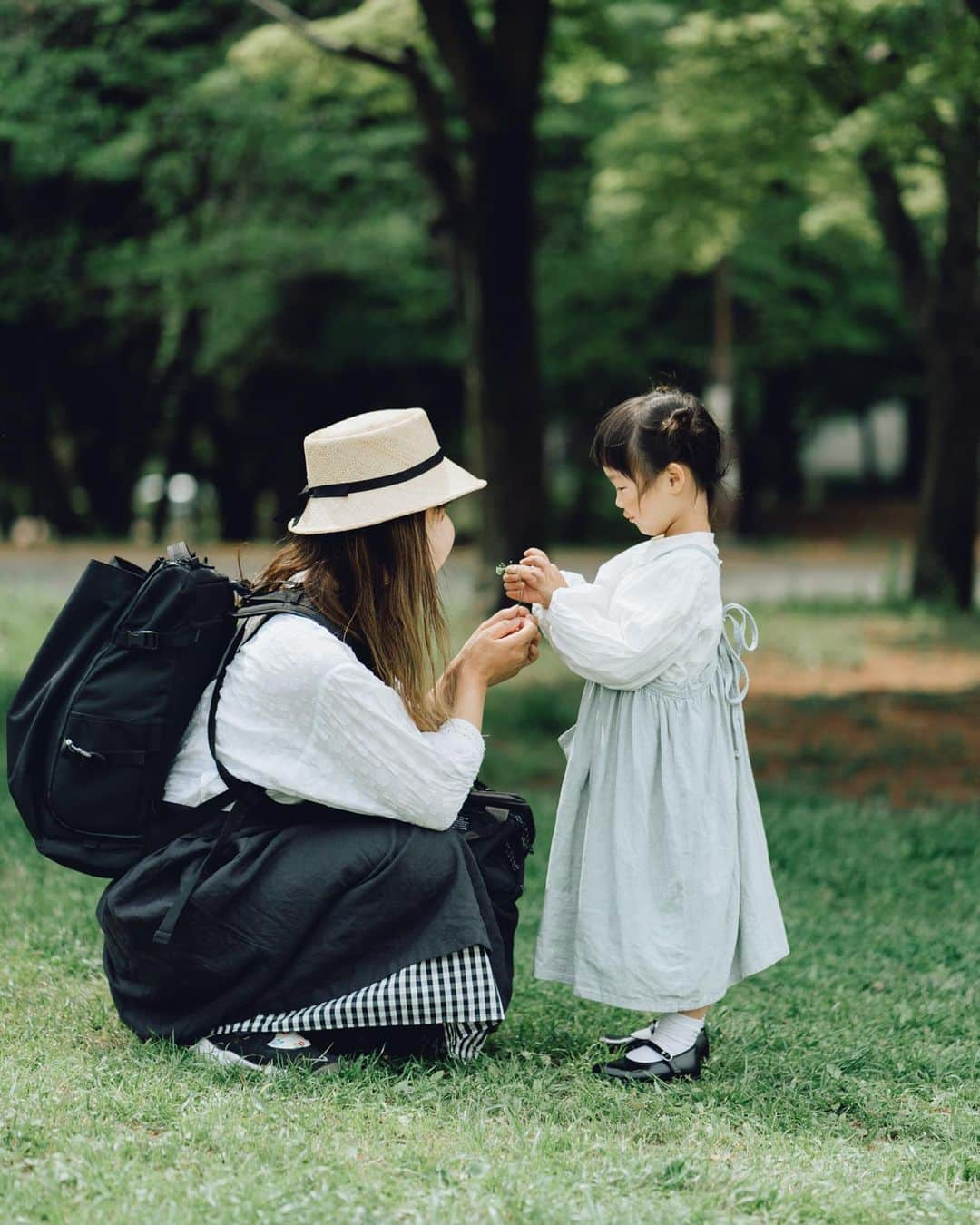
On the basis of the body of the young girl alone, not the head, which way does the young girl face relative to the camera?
to the viewer's left

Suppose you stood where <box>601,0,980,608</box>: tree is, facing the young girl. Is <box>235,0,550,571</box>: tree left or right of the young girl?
right

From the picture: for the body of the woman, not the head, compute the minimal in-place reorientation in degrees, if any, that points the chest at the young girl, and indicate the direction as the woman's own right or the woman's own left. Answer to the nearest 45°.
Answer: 0° — they already face them

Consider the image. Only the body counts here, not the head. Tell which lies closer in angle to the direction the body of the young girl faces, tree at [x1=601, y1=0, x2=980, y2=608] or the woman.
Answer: the woman

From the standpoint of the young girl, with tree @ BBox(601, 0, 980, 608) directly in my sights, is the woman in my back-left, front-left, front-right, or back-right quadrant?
back-left

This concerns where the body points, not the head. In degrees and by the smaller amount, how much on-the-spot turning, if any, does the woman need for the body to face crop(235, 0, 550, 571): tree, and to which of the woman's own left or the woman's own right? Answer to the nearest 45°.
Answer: approximately 90° to the woman's own left

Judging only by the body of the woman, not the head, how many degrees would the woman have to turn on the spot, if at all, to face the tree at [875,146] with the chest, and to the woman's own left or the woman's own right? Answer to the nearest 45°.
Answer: approximately 45° to the woman's own left

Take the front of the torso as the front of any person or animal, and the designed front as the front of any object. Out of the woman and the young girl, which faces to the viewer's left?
the young girl

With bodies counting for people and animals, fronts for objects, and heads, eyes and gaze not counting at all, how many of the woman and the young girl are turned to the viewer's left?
1

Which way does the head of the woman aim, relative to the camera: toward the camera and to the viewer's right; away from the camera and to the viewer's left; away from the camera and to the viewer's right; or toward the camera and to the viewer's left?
away from the camera and to the viewer's right

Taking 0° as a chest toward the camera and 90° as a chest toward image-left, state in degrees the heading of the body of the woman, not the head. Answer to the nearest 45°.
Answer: approximately 270°

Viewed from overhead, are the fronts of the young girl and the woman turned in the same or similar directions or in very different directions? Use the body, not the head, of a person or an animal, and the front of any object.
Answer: very different directions
